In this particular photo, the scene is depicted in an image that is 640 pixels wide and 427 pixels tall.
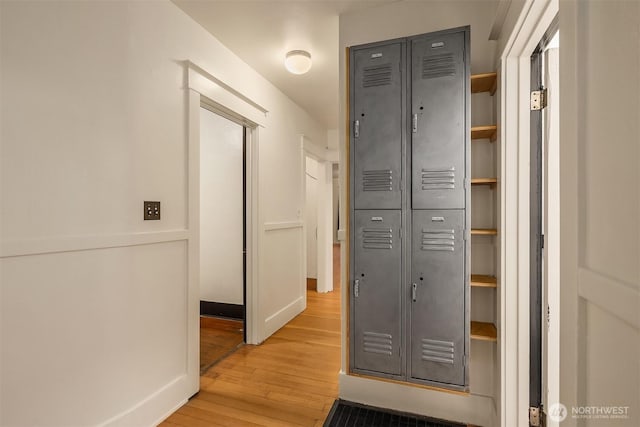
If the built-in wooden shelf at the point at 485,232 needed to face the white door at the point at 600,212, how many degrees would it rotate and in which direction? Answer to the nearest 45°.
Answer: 0° — it already faces it

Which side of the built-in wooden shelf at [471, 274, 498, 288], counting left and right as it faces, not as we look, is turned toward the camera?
front

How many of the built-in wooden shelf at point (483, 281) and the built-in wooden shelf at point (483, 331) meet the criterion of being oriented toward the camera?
2

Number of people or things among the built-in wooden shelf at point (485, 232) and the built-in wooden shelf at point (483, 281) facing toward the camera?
2

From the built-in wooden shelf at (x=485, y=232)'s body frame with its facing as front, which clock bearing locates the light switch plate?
The light switch plate is roughly at 2 o'clock from the built-in wooden shelf.

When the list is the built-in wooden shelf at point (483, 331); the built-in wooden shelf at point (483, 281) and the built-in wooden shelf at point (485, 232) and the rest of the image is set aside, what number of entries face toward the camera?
3

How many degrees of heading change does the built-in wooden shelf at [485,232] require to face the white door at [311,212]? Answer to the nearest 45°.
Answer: approximately 135° to its right

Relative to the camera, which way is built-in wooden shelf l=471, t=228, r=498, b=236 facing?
toward the camera

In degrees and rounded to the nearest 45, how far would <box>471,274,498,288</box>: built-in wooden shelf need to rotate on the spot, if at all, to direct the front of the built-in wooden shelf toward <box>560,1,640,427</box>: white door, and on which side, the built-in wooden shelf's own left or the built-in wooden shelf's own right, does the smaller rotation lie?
0° — it already faces it
